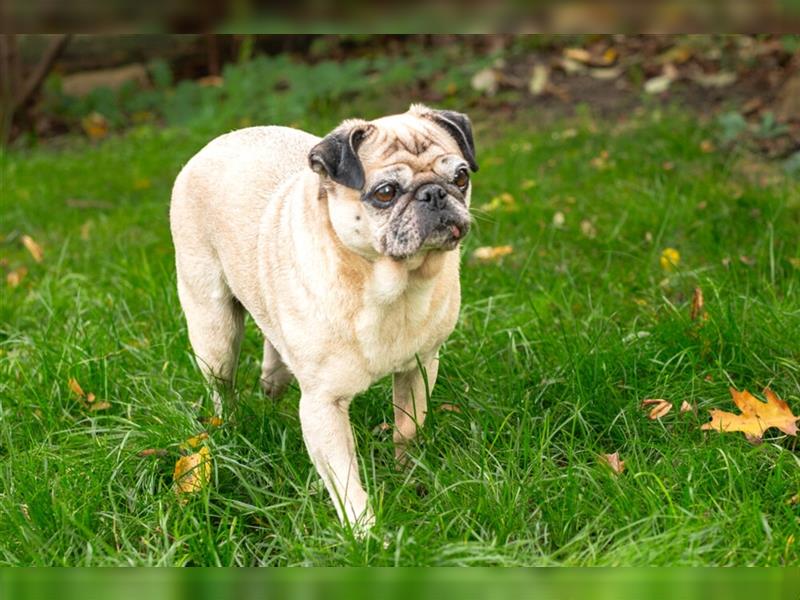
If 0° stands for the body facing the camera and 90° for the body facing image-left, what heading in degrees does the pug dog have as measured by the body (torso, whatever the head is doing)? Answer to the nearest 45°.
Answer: approximately 315°

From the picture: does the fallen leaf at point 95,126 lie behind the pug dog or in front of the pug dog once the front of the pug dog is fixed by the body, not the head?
behind

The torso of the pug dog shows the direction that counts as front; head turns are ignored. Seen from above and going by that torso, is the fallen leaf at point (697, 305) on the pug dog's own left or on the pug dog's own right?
on the pug dog's own left

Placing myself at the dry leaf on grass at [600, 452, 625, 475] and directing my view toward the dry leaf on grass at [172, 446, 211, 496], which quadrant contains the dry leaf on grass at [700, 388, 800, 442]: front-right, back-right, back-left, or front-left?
back-right

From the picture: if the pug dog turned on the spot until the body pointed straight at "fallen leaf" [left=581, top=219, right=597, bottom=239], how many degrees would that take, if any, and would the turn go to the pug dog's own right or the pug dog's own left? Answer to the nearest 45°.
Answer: approximately 90° to the pug dog's own left

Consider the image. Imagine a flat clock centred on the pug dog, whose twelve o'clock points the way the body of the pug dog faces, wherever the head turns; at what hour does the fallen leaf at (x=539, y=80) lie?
The fallen leaf is roughly at 8 o'clock from the pug dog.

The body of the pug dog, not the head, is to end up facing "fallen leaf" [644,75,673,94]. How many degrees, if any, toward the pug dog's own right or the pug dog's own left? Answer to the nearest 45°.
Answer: approximately 90° to the pug dog's own left

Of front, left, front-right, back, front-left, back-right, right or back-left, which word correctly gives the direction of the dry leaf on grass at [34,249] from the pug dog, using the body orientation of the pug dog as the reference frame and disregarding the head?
back

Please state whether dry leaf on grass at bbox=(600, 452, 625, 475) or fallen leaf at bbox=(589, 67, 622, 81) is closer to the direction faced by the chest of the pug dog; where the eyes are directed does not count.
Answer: the dry leaf on grass

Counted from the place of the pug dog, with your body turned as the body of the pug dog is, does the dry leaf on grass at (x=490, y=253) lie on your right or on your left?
on your left

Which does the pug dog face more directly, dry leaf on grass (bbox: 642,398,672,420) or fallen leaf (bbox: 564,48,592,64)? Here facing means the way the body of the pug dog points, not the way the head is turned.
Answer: the dry leaf on grass

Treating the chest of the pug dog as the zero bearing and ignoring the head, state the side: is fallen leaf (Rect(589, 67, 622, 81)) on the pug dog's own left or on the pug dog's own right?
on the pug dog's own left
